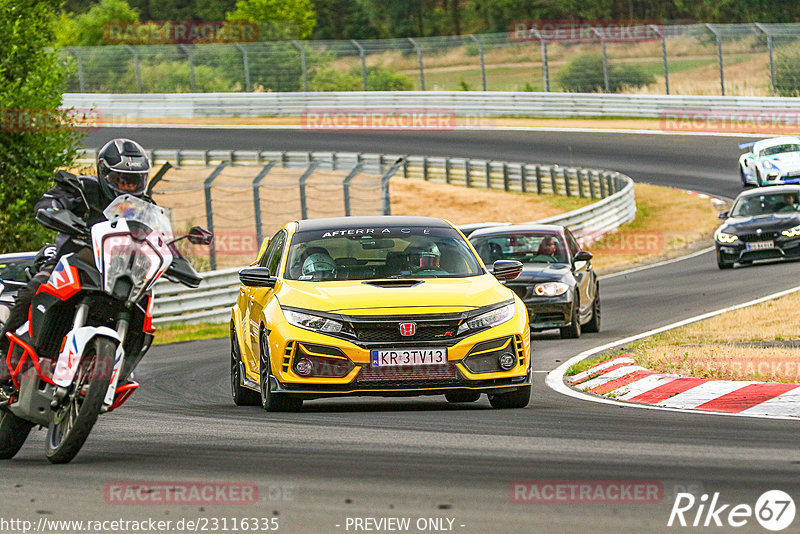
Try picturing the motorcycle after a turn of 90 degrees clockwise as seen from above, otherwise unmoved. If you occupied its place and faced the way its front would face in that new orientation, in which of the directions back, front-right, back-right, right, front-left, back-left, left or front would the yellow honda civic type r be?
back

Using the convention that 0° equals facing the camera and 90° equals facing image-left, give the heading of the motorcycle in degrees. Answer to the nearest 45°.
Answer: approximately 315°

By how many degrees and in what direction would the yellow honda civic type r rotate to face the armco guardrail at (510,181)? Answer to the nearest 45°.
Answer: approximately 180°

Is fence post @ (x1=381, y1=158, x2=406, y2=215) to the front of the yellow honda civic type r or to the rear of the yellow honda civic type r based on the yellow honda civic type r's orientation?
to the rear

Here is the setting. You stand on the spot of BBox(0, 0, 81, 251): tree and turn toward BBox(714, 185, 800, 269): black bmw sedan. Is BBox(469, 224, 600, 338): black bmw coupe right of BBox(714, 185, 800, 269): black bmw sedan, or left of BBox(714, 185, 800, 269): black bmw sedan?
right

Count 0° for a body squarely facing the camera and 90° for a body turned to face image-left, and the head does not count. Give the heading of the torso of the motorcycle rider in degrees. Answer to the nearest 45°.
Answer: approximately 315°

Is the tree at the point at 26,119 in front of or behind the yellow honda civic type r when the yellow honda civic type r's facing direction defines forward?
behind

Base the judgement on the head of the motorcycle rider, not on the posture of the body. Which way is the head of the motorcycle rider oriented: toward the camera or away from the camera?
toward the camera

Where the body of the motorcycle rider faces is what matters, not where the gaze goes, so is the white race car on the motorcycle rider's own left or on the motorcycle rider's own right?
on the motorcycle rider's own left

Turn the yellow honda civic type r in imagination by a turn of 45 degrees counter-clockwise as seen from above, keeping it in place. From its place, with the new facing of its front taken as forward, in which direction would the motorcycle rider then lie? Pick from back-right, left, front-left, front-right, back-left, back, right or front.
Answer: right

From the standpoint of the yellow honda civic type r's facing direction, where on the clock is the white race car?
The white race car is roughly at 7 o'clock from the yellow honda civic type r.

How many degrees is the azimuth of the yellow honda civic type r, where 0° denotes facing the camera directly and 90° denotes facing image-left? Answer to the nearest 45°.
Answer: approximately 0°

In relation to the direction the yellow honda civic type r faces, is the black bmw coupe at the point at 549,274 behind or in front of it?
behind

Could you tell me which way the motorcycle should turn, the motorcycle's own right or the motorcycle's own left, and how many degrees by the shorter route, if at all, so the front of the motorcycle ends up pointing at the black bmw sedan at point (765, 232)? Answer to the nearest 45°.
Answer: approximately 90° to the motorcycle's own left
